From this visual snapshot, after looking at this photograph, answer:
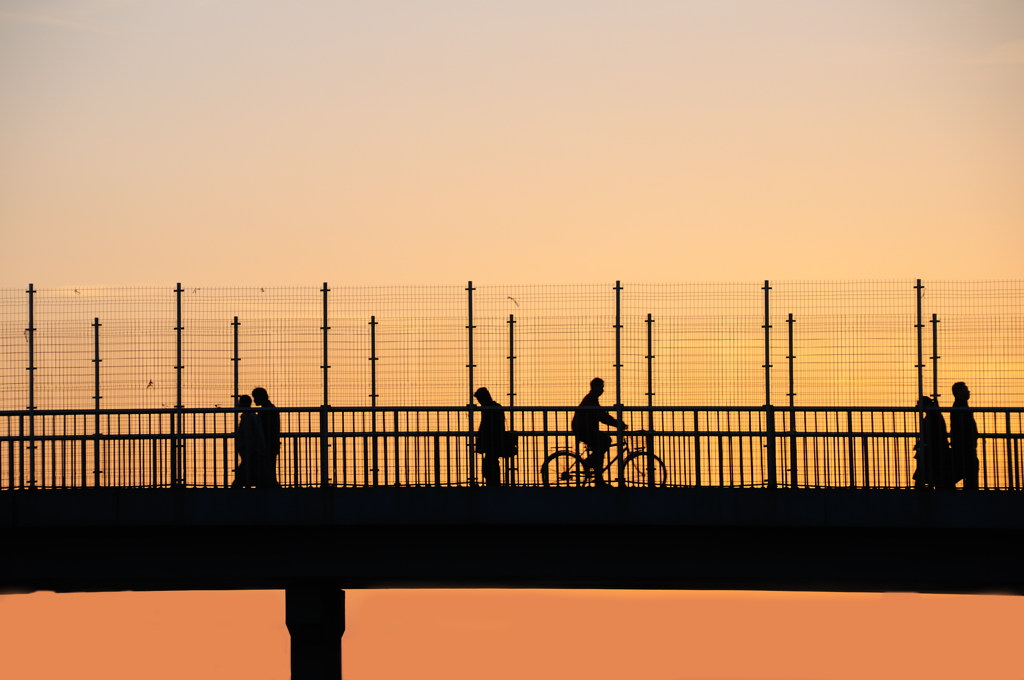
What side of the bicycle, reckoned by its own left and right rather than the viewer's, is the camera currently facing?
right

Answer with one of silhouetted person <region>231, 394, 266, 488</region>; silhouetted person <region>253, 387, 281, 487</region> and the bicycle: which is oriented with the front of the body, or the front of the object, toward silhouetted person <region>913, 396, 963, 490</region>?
the bicycle

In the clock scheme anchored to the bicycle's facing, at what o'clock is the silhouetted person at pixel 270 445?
The silhouetted person is roughly at 6 o'clock from the bicycle.

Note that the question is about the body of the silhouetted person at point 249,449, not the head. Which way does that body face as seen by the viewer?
to the viewer's left

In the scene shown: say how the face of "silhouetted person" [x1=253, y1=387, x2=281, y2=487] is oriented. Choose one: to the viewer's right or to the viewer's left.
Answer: to the viewer's left

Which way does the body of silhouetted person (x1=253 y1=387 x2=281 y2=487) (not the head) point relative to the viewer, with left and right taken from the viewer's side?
facing to the left of the viewer

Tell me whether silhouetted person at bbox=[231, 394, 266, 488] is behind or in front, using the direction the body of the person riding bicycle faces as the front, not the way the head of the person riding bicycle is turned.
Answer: behind

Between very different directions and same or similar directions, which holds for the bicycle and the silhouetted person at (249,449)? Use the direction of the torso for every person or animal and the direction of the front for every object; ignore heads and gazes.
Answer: very different directions

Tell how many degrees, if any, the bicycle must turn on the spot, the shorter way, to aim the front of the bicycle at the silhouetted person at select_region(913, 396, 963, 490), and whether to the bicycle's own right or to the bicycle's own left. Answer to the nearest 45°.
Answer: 0° — it already faces them

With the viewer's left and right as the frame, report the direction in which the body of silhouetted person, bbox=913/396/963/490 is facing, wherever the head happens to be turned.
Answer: facing to the left of the viewer

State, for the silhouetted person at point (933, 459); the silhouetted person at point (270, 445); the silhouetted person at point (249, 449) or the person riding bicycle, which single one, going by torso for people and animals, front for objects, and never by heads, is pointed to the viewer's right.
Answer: the person riding bicycle

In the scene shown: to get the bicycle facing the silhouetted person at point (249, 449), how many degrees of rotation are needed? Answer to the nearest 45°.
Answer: approximately 180°

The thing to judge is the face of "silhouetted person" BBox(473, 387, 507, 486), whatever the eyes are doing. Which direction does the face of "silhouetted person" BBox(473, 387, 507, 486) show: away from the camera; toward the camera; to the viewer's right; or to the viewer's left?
to the viewer's left

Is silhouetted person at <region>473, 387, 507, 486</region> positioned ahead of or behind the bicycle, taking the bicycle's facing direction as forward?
behind

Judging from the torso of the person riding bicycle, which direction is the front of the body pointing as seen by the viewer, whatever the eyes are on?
to the viewer's right
